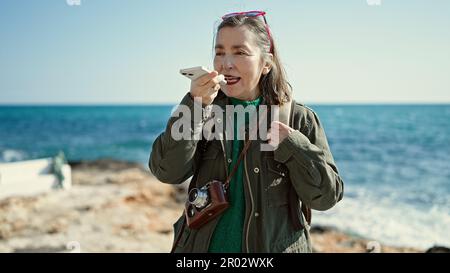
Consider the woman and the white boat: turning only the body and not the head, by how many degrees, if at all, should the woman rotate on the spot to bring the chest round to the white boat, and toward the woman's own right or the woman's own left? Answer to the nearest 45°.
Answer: approximately 90° to the woman's own right

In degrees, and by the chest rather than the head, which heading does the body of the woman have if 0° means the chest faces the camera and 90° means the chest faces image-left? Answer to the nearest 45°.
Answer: approximately 45°
